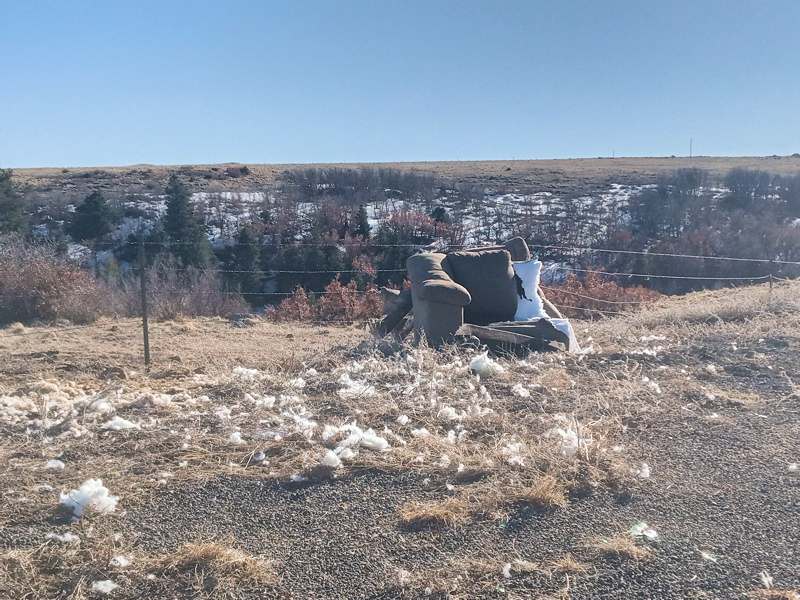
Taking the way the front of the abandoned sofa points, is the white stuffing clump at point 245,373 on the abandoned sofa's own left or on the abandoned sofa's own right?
on the abandoned sofa's own right

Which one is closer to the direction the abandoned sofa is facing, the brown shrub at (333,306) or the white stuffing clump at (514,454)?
the white stuffing clump

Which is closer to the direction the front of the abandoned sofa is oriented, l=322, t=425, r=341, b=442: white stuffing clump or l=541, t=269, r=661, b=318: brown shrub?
the white stuffing clump

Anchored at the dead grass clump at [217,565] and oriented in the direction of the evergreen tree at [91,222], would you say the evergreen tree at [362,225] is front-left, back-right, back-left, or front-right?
front-right

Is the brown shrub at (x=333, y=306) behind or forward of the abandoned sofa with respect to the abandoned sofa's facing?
behind

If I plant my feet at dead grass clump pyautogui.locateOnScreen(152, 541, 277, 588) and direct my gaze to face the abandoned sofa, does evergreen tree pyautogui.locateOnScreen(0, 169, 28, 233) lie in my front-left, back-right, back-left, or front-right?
front-left

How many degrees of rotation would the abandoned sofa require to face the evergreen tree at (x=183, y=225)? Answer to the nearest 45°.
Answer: approximately 180°

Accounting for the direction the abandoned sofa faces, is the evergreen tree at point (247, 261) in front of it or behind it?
behind

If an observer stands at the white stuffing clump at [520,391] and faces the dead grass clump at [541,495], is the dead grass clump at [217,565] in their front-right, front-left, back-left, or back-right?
front-right

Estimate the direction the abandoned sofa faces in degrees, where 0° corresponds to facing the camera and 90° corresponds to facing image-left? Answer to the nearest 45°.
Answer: approximately 315°

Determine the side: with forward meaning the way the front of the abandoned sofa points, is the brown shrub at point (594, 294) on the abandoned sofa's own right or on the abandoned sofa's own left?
on the abandoned sofa's own left

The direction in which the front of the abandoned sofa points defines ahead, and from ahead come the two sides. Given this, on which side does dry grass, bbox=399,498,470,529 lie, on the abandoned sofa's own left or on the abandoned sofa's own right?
on the abandoned sofa's own right
